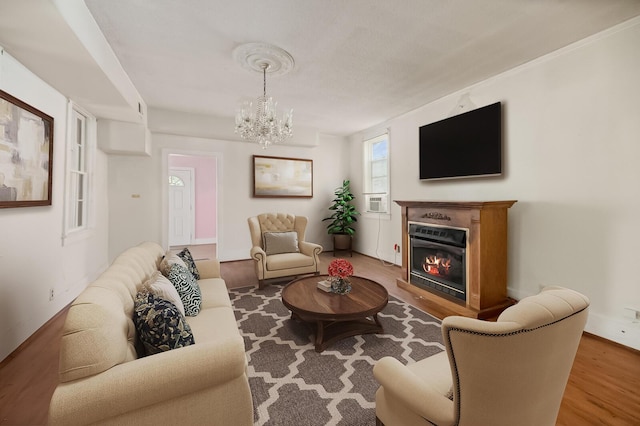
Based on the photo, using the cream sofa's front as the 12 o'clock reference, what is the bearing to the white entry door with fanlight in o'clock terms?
The white entry door with fanlight is roughly at 9 o'clock from the cream sofa.

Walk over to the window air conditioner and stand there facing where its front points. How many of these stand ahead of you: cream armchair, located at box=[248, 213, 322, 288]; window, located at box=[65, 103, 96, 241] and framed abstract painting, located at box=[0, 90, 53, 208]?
3

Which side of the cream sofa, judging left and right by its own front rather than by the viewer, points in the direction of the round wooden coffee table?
front

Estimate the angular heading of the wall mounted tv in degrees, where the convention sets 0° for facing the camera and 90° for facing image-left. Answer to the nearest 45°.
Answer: approximately 45°

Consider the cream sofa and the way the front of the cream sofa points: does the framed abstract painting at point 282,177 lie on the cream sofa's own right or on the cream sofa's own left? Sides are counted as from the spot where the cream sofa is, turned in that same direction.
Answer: on the cream sofa's own left

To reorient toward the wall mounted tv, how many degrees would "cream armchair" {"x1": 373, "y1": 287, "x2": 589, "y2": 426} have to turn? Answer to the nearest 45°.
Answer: approximately 45° to its right

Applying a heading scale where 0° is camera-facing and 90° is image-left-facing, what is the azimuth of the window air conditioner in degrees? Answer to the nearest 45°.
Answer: approximately 45°

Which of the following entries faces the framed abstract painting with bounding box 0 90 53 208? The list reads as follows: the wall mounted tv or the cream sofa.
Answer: the wall mounted tv

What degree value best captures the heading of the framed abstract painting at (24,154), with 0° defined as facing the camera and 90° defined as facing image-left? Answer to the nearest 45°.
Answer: approximately 315°

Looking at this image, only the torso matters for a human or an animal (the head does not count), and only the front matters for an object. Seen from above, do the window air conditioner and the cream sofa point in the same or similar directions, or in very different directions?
very different directions

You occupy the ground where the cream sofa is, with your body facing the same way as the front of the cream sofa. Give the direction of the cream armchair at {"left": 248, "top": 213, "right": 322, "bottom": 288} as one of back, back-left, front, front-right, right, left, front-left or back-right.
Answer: front-left

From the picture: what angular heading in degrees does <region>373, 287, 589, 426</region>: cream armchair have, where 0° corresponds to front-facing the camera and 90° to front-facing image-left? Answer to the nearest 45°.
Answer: approximately 135°

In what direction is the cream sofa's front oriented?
to the viewer's right

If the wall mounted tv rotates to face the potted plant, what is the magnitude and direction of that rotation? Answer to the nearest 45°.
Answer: approximately 90° to its right
